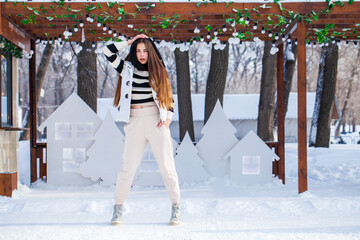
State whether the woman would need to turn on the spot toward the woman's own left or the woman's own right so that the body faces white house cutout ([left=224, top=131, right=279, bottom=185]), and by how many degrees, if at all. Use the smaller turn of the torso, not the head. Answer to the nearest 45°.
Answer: approximately 135° to the woman's own left

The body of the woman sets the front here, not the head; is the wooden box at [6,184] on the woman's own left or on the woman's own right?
on the woman's own right

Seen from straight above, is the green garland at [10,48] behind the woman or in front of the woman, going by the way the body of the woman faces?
behind

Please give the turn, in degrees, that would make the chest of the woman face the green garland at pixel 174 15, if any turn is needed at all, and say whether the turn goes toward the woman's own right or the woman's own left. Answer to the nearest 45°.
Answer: approximately 180°

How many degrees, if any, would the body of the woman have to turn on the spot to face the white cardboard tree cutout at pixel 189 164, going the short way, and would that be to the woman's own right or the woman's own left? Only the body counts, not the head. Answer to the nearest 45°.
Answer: approximately 180°

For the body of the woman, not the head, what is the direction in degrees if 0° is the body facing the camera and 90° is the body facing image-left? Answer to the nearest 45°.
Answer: approximately 0°

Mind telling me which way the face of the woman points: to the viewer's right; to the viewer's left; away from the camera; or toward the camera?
toward the camera

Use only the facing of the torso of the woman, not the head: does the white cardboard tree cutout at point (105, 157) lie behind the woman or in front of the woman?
behind

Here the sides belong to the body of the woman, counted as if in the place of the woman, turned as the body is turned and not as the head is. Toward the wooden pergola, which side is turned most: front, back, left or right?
back
